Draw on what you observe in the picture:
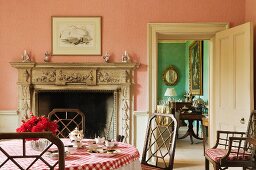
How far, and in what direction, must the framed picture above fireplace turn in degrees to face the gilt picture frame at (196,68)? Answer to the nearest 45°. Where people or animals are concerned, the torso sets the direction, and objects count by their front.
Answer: approximately 135° to its left

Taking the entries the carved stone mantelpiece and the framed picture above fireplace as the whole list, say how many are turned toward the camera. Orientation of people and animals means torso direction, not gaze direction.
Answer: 2

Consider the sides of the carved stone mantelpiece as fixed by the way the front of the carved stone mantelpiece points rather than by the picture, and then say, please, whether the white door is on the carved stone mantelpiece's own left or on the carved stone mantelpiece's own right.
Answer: on the carved stone mantelpiece's own left

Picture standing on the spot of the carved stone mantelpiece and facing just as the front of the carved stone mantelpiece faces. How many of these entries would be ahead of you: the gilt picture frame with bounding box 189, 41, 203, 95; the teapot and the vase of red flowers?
2

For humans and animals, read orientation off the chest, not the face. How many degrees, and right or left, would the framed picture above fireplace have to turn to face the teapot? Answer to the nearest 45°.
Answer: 0° — it already faces it

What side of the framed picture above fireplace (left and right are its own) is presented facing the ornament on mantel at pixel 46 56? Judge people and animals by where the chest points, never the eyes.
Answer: right

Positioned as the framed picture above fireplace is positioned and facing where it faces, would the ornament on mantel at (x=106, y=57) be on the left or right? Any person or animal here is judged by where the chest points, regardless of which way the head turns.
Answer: on its left

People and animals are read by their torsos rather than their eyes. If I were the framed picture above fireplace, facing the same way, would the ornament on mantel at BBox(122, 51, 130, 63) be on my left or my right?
on my left

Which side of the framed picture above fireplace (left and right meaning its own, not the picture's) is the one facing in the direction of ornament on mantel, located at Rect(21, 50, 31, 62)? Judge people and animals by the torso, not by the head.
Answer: right

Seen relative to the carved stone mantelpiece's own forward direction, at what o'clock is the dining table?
The dining table is roughly at 12 o'clock from the carved stone mantelpiece.
